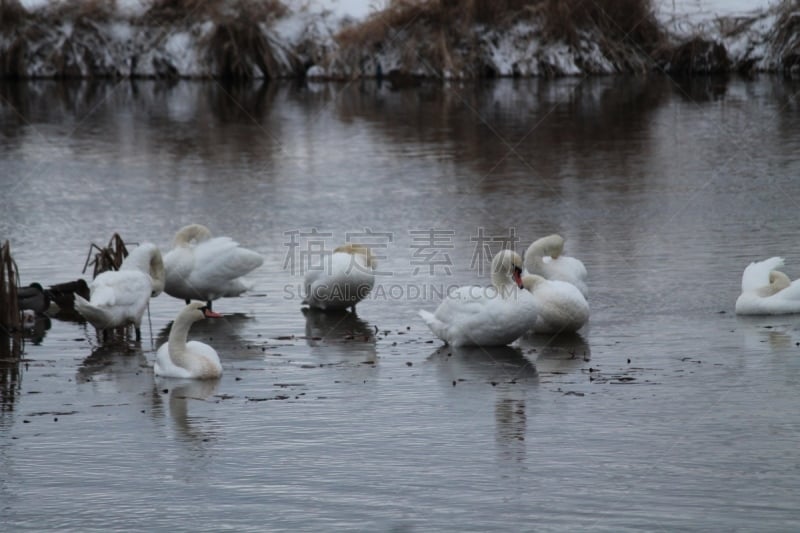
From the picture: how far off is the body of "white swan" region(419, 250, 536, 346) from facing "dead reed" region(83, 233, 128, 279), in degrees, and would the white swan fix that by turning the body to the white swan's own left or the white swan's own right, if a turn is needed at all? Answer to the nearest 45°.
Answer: approximately 135° to the white swan's own left

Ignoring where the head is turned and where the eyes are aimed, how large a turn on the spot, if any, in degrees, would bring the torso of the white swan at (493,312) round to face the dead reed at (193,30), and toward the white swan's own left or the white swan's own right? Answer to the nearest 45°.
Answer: approximately 90° to the white swan's own left

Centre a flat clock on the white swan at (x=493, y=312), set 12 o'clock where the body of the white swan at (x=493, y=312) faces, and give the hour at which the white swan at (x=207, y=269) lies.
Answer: the white swan at (x=207, y=269) is roughly at 7 o'clock from the white swan at (x=493, y=312).

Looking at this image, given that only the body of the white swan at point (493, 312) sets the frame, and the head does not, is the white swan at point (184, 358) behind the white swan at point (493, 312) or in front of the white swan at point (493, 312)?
behind

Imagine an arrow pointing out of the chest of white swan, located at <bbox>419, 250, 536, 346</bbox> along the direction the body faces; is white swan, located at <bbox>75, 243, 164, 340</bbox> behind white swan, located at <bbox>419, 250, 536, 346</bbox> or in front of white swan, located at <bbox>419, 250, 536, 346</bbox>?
behind

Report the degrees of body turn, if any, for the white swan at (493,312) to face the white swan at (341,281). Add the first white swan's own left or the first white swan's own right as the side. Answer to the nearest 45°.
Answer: approximately 135° to the first white swan's own left

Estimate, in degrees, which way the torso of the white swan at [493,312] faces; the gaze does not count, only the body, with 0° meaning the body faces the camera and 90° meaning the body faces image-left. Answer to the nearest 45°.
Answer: approximately 270°

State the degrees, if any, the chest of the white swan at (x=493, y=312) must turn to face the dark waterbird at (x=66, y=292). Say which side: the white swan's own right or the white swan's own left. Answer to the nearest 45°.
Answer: approximately 135° to the white swan's own left

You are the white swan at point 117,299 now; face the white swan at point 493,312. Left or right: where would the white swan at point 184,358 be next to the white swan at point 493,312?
right

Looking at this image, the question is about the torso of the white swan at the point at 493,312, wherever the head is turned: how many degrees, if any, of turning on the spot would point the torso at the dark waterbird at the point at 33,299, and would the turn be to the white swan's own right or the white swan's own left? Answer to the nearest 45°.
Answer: approximately 180°

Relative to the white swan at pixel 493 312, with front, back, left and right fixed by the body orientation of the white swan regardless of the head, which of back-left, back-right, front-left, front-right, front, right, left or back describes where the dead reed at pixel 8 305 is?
back
